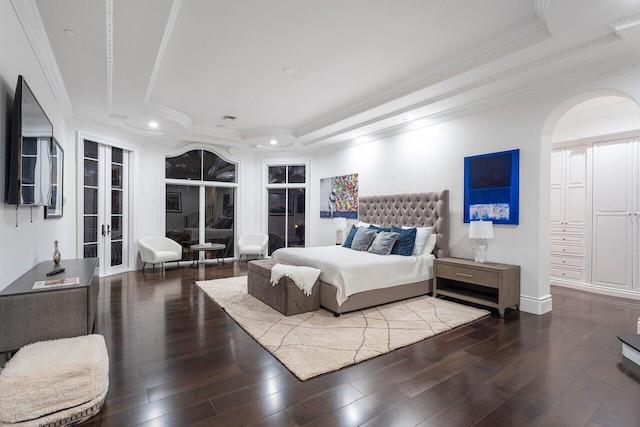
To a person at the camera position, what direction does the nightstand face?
facing the viewer and to the left of the viewer

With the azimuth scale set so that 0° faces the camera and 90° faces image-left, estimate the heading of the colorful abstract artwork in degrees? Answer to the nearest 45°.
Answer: approximately 45°

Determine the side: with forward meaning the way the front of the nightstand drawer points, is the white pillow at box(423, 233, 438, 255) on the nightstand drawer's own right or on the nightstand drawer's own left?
on the nightstand drawer's own right

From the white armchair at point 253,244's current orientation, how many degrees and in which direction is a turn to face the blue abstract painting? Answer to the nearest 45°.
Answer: approximately 90° to its left

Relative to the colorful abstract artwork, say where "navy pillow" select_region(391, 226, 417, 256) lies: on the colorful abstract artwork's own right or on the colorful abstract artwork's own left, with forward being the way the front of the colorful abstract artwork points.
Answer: on the colorful abstract artwork's own left

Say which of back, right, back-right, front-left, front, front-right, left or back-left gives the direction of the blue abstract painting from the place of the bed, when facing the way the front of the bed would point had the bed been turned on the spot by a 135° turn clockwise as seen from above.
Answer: right

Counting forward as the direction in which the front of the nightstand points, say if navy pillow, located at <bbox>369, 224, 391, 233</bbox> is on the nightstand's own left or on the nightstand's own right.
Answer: on the nightstand's own right

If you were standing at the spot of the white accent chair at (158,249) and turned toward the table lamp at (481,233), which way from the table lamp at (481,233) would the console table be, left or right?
right

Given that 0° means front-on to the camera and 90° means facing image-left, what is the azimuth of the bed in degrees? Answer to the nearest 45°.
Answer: approximately 45°

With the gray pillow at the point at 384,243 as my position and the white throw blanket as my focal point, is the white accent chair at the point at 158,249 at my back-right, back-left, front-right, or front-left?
front-right

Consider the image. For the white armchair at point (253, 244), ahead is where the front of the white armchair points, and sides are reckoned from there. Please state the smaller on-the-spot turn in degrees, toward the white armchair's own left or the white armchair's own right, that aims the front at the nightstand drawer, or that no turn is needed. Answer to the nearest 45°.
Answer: approximately 90° to the white armchair's own left

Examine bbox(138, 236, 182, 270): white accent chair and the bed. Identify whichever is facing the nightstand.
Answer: the white accent chair

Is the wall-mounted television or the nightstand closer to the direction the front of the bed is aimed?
the wall-mounted television

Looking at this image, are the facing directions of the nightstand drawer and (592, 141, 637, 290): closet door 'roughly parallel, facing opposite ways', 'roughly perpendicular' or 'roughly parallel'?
roughly parallel

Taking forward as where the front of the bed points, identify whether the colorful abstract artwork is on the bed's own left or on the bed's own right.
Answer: on the bed's own right

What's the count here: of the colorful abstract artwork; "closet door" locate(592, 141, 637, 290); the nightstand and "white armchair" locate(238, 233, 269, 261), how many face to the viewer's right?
0

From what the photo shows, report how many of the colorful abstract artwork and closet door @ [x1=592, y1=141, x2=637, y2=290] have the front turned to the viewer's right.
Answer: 0
